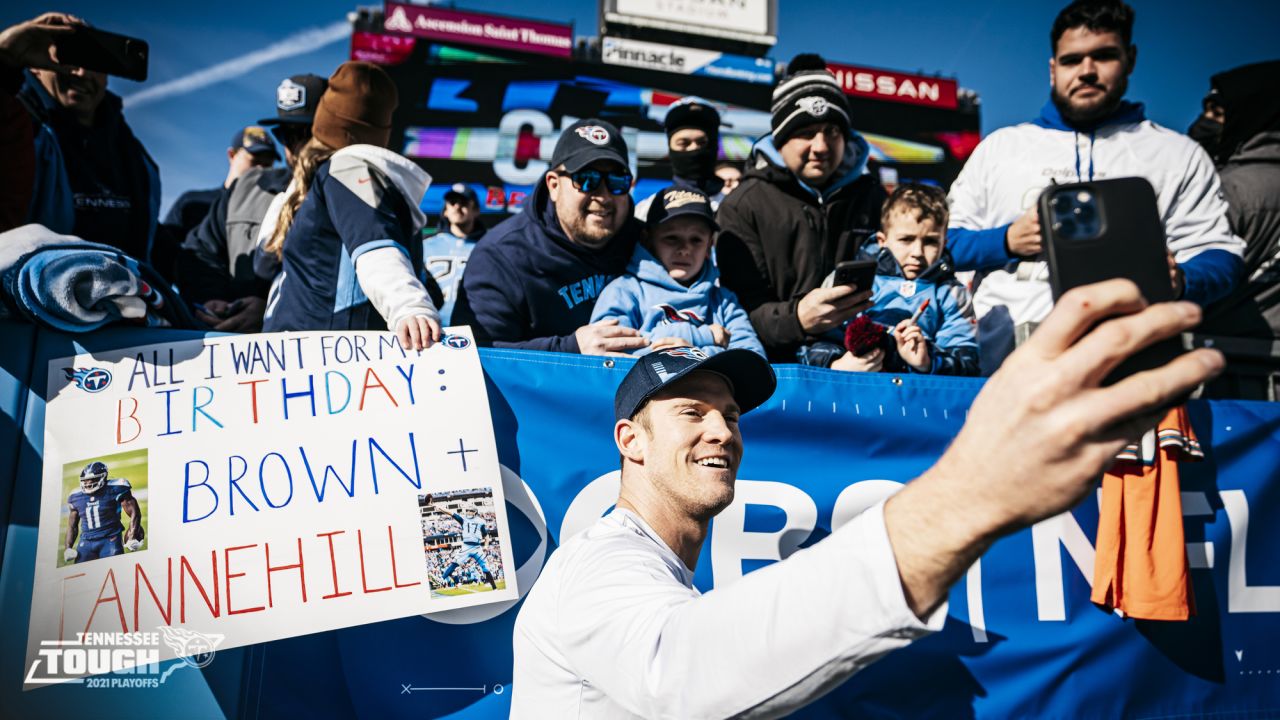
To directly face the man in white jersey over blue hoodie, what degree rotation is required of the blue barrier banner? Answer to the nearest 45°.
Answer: approximately 135° to its left

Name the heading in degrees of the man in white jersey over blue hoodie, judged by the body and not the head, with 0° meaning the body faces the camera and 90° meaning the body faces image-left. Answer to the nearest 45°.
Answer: approximately 0°

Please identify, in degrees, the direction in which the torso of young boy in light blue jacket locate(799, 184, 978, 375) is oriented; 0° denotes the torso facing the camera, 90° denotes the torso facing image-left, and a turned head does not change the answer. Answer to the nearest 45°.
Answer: approximately 0°

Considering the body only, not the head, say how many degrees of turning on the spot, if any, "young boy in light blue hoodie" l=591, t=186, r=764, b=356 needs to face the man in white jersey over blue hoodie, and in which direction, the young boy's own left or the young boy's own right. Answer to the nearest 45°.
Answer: approximately 90° to the young boy's own left
